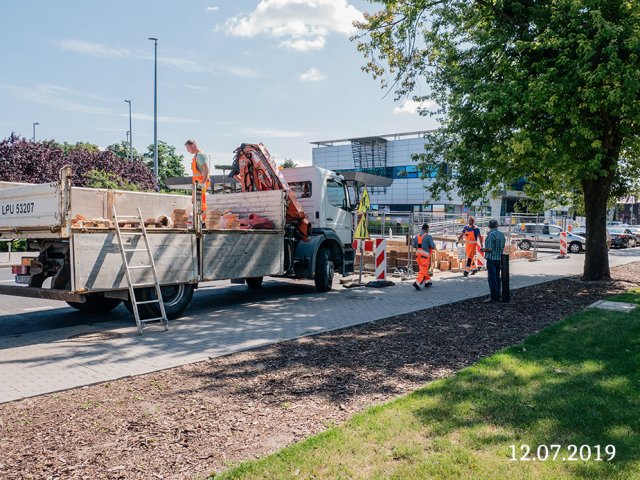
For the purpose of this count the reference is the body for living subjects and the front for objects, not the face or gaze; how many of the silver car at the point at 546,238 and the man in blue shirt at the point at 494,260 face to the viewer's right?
1

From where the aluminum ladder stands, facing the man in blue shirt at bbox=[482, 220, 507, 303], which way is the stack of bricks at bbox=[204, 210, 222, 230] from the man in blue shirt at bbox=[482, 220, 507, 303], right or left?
left

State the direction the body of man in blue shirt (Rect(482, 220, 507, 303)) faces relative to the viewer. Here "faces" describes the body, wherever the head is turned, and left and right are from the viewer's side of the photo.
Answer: facing away from the viewer and to the left of the viewer

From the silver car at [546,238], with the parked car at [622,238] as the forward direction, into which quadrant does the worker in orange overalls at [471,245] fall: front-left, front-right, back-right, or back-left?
back-right

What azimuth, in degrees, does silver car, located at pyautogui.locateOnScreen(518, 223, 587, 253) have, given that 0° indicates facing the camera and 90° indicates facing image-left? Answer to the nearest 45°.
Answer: approximately 270°

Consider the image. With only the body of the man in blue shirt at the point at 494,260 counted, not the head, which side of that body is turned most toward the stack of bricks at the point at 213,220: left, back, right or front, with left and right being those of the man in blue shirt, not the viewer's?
left

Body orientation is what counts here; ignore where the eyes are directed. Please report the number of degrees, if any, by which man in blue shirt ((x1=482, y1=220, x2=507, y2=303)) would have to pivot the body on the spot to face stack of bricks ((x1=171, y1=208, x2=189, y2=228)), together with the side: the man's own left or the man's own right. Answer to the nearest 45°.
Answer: approximately 90° to the man's own left
